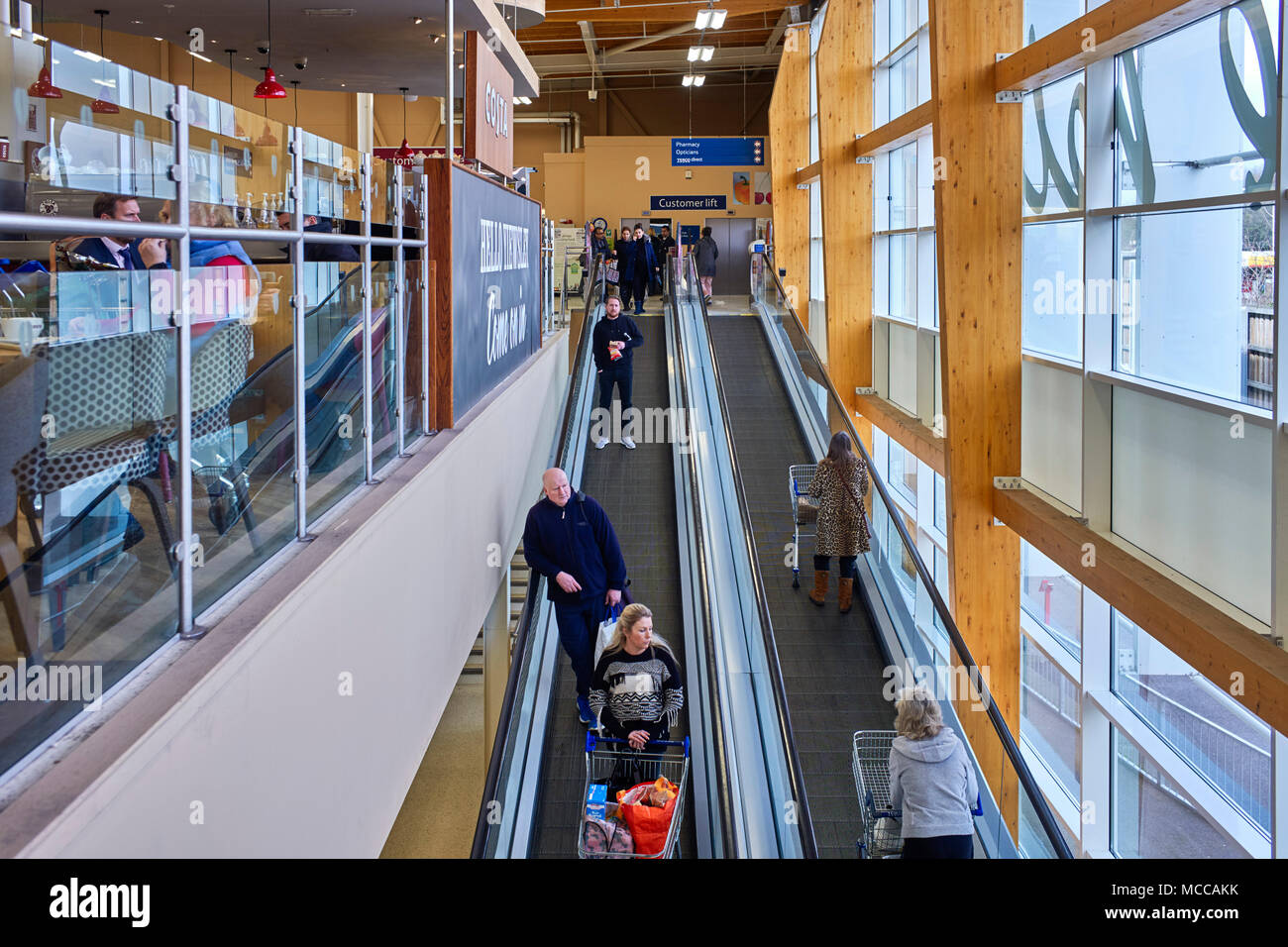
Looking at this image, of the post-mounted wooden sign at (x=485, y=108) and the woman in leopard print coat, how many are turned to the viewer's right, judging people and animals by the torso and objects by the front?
1

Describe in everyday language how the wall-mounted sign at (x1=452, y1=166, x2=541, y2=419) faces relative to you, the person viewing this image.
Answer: facing the viewer and to the right of the viewer

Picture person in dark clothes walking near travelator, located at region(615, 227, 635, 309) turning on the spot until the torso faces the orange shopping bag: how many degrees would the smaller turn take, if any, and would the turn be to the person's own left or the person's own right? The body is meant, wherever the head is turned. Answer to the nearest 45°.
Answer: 0° — they already face it

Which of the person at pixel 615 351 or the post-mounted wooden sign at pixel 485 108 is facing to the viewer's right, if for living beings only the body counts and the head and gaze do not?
the post-mounted wooden sign

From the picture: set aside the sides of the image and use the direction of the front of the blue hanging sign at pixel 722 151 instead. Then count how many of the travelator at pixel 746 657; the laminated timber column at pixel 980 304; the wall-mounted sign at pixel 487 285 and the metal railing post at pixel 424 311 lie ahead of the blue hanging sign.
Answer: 4

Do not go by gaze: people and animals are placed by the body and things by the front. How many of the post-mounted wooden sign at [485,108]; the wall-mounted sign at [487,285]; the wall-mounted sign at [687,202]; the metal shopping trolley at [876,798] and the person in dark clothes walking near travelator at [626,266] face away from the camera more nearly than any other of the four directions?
1

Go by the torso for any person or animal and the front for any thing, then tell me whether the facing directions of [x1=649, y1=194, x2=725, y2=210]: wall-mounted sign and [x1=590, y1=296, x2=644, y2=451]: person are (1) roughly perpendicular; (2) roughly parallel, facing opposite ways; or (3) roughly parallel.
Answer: roughly parallel

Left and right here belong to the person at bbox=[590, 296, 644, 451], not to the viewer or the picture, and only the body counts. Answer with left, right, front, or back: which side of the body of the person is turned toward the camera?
front

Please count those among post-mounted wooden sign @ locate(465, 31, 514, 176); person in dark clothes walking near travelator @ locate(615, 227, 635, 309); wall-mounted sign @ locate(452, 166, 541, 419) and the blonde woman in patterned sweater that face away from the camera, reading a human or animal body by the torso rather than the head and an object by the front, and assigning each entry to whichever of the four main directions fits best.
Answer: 0

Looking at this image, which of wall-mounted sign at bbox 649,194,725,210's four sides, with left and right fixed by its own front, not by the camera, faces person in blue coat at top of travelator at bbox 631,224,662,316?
front

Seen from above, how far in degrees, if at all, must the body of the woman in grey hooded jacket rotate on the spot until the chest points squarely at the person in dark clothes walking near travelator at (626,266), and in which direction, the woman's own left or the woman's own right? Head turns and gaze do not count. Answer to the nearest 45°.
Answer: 0° — they already face them

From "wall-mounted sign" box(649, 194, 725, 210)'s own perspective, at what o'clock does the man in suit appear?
The man in suit is roughly at 12 o'clock from the wall-mounted sign.

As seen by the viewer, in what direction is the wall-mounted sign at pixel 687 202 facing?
toward the camera

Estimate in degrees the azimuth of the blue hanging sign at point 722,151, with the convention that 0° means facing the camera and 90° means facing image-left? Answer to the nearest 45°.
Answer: approximately 0°

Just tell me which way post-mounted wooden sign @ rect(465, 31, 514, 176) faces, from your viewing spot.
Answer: facing to the right of the viewer

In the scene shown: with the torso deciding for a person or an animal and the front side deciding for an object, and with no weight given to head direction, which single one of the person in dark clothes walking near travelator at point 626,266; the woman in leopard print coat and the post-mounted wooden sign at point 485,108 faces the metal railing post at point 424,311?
the person in dark clothes walking near travelator

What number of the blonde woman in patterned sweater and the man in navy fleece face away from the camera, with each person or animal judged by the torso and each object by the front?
0
